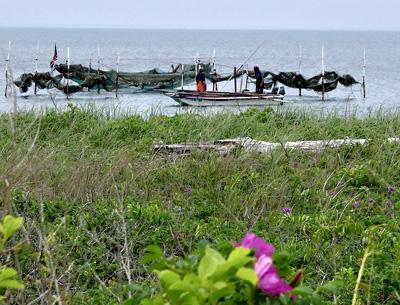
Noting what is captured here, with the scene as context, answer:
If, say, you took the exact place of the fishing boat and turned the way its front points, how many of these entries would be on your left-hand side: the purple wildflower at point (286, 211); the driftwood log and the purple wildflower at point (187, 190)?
3

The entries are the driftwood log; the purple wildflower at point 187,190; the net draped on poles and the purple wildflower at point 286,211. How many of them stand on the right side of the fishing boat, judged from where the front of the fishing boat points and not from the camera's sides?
1

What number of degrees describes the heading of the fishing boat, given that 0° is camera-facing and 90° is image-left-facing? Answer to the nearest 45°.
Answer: approximately 90°

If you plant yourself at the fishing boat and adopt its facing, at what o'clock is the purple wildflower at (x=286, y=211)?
The purple wildflower is roughly at 9 o'clock from the fishing boat.

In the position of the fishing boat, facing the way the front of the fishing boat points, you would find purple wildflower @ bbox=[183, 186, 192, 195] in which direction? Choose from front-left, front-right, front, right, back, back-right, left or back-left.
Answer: left

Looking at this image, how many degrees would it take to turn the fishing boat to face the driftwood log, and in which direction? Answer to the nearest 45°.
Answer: approximately 90° to its left

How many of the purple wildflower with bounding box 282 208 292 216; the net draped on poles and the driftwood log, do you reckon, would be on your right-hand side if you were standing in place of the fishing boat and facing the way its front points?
1
